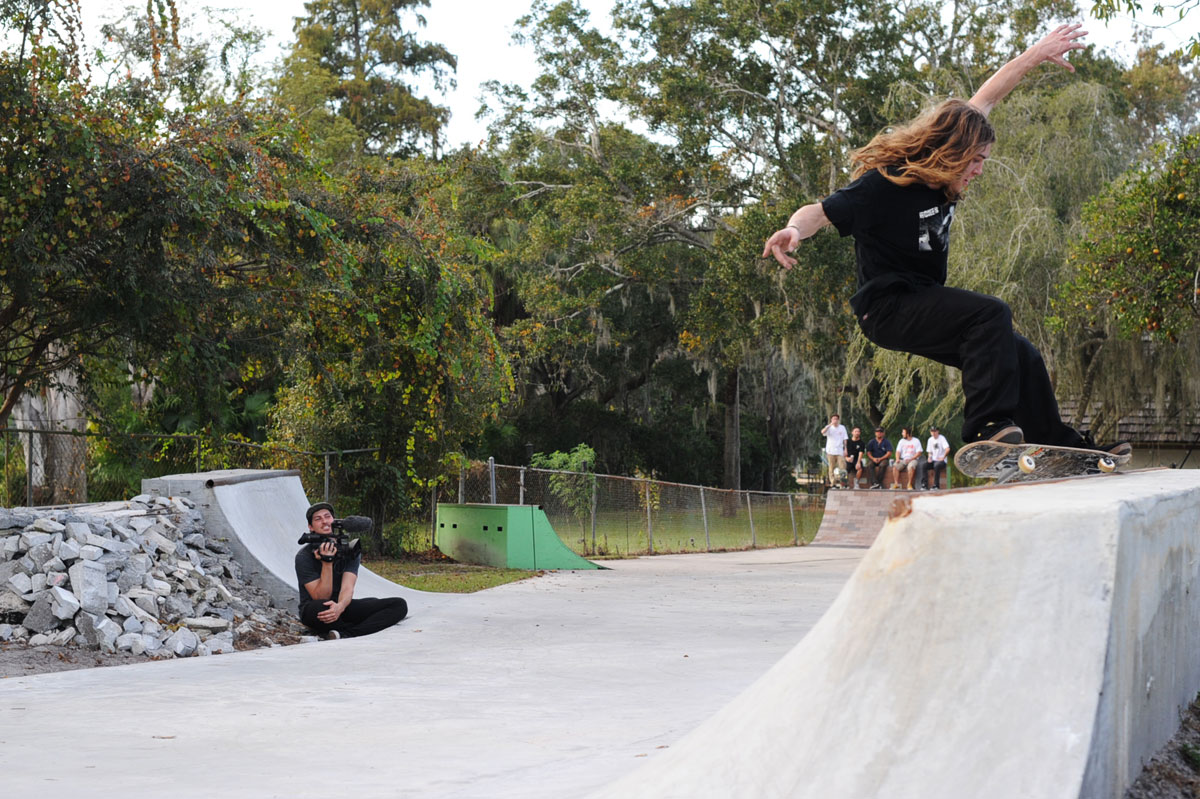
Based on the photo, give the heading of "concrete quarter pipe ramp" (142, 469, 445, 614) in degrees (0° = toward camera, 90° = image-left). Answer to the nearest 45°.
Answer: approximately 315°

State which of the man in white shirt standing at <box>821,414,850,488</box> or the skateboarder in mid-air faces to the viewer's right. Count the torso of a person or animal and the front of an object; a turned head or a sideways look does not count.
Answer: the skateboarder in mid-air

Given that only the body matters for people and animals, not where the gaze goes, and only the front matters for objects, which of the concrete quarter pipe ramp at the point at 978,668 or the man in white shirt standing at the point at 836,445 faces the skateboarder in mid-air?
the man in white shirt standing

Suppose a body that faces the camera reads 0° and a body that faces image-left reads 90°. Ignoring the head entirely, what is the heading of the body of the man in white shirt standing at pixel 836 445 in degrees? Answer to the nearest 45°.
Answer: approximately 0°

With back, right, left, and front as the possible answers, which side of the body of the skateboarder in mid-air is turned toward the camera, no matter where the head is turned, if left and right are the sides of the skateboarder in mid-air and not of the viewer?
right

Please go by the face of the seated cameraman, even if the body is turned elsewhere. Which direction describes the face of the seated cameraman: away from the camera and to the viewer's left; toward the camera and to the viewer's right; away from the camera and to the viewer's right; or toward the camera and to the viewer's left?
toward the camera and to the viewer's right

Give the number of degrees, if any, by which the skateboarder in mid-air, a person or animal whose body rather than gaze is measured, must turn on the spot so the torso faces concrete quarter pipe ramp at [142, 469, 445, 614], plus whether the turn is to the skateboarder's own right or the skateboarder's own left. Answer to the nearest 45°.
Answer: approximately 135° to the skateboarder's own left

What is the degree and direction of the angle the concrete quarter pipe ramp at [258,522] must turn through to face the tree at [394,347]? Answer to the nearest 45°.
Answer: approximately 135° to its left

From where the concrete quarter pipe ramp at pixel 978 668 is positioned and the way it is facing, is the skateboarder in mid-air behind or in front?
behind

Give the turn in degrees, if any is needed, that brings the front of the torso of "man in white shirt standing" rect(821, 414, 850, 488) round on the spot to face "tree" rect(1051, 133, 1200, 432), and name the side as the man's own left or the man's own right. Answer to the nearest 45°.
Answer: approximately 45° to the man's own left

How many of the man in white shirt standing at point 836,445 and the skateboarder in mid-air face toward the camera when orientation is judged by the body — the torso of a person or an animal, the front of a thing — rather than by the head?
1
